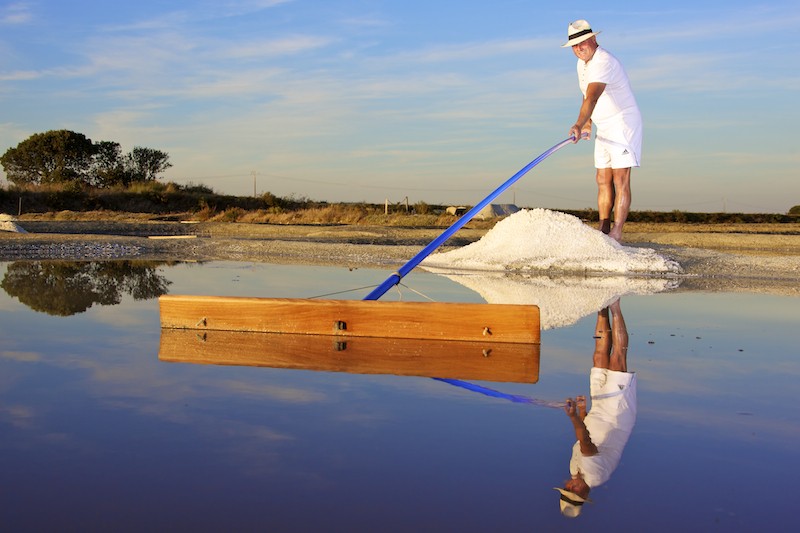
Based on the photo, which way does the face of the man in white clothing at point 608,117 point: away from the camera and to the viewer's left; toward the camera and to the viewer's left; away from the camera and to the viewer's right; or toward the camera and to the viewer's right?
toward the camera and to the viewer's left

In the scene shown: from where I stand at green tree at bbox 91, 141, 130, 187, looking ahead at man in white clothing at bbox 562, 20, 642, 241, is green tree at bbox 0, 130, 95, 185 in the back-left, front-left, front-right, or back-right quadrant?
back-right

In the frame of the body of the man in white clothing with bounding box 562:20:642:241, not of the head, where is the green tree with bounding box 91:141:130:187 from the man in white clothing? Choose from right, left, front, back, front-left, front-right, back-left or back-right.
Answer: right

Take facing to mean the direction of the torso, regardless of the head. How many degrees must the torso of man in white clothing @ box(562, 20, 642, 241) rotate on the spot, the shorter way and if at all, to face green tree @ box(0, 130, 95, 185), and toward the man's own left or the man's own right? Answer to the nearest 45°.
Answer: approximately 90° to the man's own right

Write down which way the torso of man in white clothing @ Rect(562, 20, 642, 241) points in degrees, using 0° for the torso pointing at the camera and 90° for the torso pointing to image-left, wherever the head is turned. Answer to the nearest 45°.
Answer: approximately 45°
